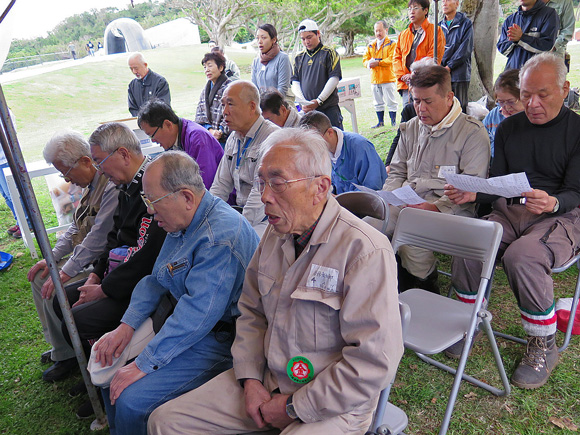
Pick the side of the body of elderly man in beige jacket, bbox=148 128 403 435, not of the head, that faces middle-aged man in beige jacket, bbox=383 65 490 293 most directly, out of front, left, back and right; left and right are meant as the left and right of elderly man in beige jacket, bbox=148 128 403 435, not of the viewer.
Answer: back

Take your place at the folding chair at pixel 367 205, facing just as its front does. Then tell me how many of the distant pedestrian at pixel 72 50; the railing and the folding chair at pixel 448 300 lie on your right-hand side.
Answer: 2

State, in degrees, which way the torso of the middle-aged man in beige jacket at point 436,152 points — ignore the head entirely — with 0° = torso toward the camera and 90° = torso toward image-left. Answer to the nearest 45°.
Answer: approximately 45°

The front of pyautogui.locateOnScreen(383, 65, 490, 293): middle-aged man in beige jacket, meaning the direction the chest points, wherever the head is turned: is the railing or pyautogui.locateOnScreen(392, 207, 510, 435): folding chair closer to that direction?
the folding chair

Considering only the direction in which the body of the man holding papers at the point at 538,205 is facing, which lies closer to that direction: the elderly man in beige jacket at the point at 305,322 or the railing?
the elderly man in beige jacket

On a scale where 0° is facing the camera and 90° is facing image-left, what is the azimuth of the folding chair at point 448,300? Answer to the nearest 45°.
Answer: approximately 45°

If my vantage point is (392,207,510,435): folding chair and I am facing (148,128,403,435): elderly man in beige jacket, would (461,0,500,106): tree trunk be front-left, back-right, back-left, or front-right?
back-right

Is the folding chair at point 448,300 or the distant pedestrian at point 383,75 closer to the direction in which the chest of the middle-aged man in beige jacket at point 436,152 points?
the folding chair

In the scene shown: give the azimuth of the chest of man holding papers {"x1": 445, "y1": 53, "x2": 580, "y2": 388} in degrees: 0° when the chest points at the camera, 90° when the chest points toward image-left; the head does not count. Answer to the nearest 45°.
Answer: approximately 45°

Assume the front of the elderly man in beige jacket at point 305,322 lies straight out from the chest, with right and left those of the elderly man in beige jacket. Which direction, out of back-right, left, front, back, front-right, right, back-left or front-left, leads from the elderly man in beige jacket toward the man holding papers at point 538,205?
back

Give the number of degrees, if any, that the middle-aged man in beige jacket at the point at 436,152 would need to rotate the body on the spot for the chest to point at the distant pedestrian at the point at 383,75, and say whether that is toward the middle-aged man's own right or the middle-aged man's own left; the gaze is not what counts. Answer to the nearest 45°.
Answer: approximately 135° to the middle-aged man's own right
